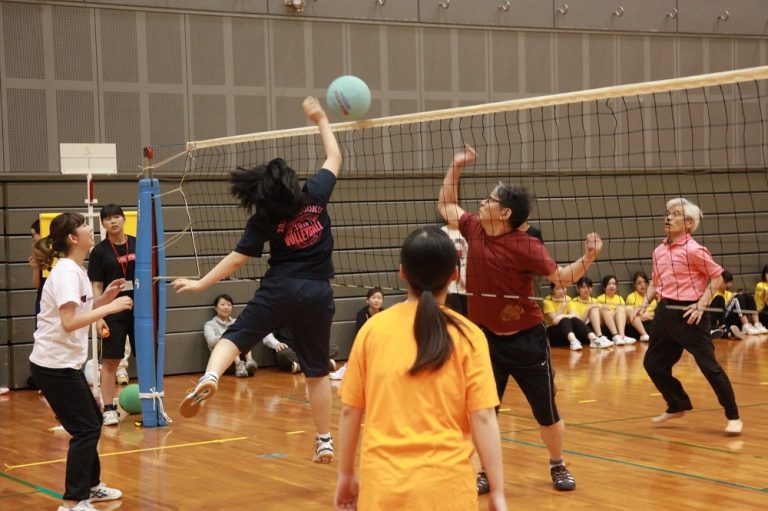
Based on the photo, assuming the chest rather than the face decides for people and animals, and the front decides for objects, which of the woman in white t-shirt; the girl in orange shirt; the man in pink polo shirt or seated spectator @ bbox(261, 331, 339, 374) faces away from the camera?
the girl in orange shirt

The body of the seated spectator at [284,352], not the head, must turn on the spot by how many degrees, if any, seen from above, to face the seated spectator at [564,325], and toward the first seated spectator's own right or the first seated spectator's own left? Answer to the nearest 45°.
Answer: approximately 45° to the first seated spectator's own left

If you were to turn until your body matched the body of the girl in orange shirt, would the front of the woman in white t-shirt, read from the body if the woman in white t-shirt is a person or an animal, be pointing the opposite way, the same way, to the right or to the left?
to the right

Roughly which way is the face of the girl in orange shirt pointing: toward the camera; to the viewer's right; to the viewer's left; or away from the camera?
away from the camera

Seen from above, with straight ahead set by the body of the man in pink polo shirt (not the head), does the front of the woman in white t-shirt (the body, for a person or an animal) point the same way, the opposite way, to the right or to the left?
the opposite way

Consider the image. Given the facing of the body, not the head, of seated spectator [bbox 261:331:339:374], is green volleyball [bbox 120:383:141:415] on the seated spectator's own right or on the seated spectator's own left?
on the seated spectator's own right

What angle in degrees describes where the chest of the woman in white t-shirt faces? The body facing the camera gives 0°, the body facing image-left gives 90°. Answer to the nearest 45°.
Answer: approximately 270°

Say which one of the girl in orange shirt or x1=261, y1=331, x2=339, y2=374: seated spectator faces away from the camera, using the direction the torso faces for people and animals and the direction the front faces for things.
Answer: the girl in orange shirt

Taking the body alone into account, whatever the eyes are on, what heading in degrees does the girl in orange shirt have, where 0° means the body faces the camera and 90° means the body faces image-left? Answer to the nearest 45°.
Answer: approximately 180°

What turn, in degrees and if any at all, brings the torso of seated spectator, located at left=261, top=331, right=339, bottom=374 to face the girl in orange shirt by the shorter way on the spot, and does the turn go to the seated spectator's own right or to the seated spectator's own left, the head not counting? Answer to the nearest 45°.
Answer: approximately 45° to the seated spectator's own right

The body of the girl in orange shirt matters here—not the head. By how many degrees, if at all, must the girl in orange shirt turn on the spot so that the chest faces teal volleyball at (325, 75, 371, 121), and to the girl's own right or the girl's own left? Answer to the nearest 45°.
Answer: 0° — they already face it

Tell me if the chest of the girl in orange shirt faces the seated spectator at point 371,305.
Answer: yes
